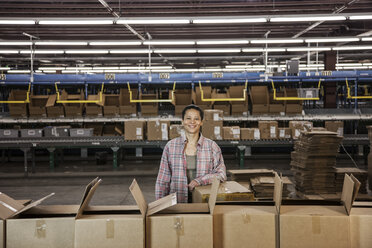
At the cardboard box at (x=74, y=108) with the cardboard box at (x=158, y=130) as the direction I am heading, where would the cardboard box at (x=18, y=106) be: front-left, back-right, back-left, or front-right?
back-right

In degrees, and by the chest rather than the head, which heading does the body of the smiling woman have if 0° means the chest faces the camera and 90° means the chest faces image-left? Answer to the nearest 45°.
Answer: approximately 0°

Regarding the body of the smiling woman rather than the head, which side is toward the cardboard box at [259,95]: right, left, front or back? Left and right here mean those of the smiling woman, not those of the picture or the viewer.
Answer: back

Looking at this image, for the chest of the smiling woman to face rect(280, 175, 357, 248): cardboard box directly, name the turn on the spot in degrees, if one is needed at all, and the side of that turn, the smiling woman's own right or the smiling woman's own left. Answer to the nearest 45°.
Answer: approximately 45° to the smiling woman's own left

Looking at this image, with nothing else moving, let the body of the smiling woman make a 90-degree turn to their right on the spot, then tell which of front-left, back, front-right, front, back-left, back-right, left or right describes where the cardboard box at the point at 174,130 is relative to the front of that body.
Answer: right

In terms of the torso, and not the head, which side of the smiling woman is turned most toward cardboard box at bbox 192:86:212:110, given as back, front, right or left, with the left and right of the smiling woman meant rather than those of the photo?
back

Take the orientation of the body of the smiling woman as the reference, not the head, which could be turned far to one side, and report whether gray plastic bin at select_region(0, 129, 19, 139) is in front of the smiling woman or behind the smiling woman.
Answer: behind

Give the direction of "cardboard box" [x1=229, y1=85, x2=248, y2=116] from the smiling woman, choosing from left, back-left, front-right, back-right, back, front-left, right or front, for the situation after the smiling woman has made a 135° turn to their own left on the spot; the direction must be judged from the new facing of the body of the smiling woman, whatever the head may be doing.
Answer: front-left

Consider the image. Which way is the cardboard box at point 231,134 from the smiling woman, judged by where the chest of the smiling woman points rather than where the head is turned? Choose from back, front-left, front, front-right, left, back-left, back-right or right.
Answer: back
